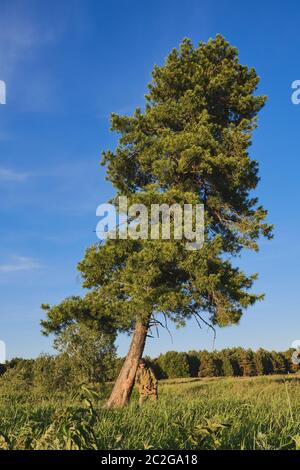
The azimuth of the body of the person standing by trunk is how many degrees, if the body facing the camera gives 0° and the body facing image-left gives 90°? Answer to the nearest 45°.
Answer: approximately 0°
